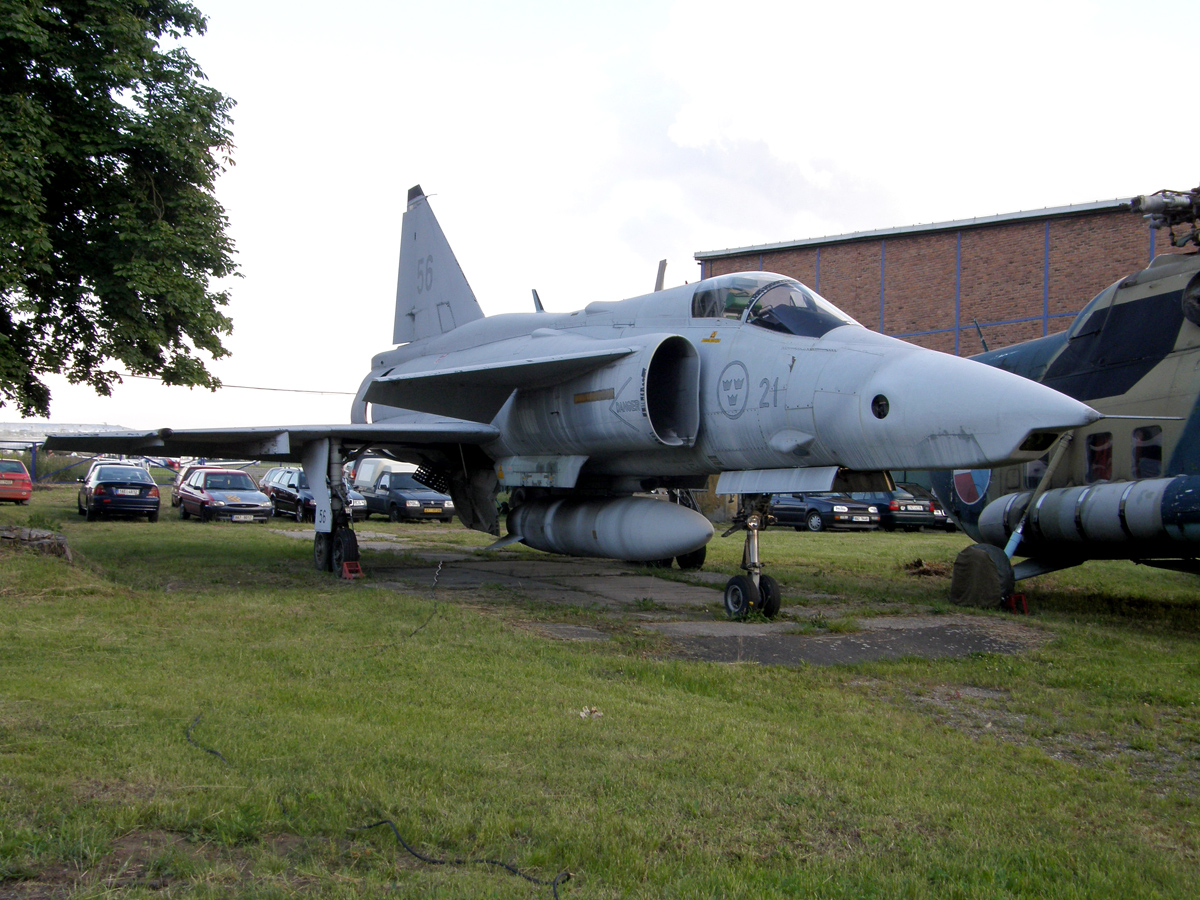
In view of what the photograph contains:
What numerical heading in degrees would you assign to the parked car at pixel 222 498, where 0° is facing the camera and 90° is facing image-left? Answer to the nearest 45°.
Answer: approximately 315°

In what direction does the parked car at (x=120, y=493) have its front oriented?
away from the camera

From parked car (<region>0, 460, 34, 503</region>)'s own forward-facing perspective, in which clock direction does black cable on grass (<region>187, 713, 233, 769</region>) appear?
The black cable on grass is roughly at 6 o'clock from the parked car.

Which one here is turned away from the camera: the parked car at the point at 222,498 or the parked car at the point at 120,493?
the parked car at the point at 120,493

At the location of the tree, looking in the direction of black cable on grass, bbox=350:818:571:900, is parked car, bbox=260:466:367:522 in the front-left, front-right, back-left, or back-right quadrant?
back-left

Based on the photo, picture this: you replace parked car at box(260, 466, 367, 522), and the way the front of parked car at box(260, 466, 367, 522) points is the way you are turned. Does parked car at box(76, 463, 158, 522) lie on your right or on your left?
on your right

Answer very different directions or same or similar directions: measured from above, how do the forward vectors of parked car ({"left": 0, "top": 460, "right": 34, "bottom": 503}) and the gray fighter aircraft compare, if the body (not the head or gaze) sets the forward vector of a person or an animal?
very different directions

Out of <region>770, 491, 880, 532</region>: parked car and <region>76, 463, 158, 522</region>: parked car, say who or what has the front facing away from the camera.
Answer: <region>76, 463, 158, 522</region>: parked car

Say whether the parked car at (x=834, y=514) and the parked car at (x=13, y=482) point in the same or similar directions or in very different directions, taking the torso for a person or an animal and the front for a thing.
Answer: very different directions

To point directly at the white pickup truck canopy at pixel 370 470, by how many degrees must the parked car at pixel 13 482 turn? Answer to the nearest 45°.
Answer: approximately 135° to its right

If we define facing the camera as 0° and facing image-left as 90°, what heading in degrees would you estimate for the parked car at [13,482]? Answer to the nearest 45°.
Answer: approximately 180°

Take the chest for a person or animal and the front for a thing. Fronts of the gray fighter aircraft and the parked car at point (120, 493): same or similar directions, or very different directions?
very different directions
